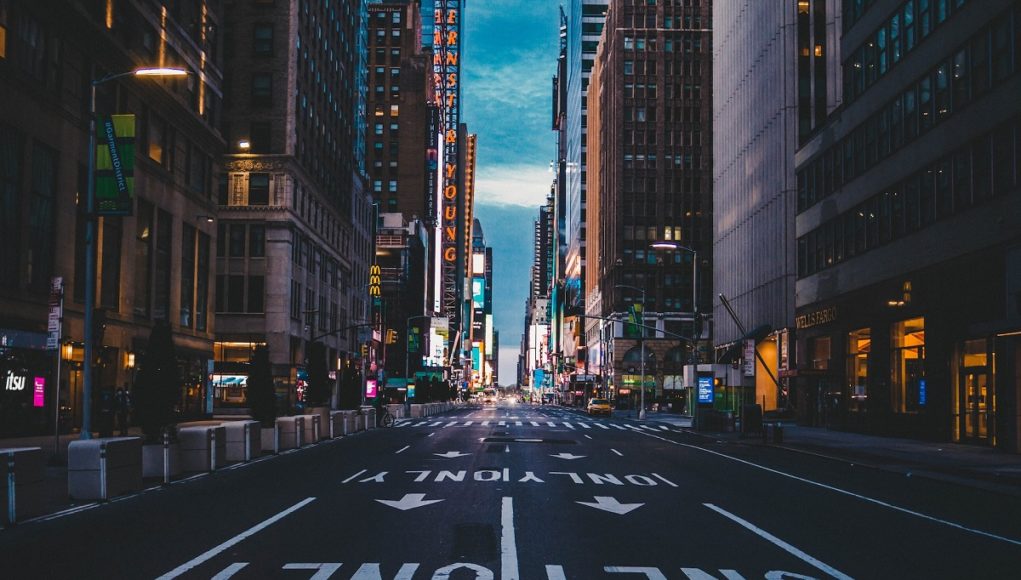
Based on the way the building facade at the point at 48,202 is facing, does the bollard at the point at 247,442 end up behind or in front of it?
in front

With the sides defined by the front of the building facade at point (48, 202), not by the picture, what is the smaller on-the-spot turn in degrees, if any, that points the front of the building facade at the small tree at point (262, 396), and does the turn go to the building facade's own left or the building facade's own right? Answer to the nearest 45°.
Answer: approximately 45° to the building facade's own left

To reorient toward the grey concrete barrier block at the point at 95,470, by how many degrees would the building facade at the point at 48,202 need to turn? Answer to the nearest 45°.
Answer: approximately 45° to its right

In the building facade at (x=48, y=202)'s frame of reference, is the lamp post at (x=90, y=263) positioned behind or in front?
in front

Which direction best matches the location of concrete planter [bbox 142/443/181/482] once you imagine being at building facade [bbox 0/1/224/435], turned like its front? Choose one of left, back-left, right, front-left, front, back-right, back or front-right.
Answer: front-right

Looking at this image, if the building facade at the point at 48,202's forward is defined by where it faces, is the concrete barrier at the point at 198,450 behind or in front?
in front

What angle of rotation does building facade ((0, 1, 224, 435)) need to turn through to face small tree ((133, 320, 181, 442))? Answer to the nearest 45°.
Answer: approximately 45° to its right

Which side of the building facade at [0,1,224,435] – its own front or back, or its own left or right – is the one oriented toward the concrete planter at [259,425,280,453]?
front
